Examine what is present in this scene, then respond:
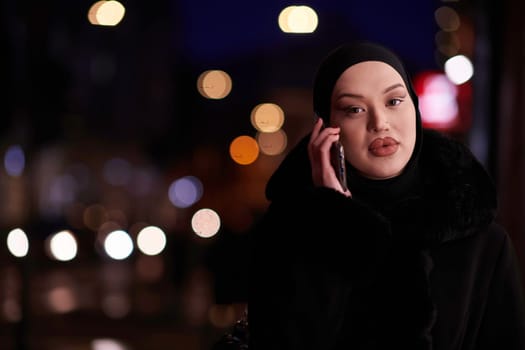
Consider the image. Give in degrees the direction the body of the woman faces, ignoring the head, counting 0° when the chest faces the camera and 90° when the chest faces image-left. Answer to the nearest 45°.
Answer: approximately 0°
